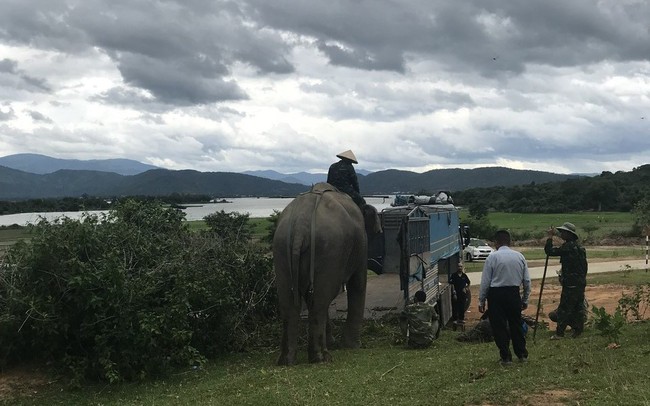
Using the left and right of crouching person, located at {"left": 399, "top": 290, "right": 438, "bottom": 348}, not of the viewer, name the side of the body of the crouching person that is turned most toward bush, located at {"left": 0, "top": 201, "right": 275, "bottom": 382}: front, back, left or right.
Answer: left

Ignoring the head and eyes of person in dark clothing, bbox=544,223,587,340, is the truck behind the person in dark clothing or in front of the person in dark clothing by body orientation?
in front

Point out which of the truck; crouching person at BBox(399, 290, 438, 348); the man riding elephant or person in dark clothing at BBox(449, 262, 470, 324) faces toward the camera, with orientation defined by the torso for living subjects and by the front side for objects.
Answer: the person in dark clothing

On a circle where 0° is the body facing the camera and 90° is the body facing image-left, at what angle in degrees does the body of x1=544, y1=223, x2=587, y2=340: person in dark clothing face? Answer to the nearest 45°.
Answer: approximately 90°

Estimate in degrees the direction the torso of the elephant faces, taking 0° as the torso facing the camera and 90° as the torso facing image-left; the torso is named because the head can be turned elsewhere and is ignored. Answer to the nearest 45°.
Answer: approximately 225°

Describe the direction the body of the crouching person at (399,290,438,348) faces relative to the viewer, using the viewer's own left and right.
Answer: facing away from the viewer

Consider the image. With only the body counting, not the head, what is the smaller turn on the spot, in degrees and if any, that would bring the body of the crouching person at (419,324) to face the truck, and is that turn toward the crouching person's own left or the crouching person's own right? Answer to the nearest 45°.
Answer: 0° — they already face it

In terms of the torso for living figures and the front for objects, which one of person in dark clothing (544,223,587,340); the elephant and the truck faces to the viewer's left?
the person in dark clothing

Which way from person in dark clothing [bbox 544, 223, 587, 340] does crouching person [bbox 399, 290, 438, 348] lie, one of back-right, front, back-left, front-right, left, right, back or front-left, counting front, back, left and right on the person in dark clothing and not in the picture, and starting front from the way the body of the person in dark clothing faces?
front-left

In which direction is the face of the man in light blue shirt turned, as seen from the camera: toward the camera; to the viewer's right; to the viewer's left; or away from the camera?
away from the camera

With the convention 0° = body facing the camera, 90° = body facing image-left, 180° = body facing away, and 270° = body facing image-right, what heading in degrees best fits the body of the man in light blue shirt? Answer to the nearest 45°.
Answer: approximately 180°

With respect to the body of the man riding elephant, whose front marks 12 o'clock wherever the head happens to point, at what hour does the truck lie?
The truck is roughly at 12 o'clock from the man riding elephant.

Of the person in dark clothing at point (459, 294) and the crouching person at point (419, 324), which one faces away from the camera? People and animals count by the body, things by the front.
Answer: the crouching person

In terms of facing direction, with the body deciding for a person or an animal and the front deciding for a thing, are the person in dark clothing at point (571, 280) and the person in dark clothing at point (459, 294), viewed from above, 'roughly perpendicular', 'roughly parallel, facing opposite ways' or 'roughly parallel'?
roughly perpendicular

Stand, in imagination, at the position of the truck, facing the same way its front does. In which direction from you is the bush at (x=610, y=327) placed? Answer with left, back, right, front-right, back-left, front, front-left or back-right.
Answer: right
